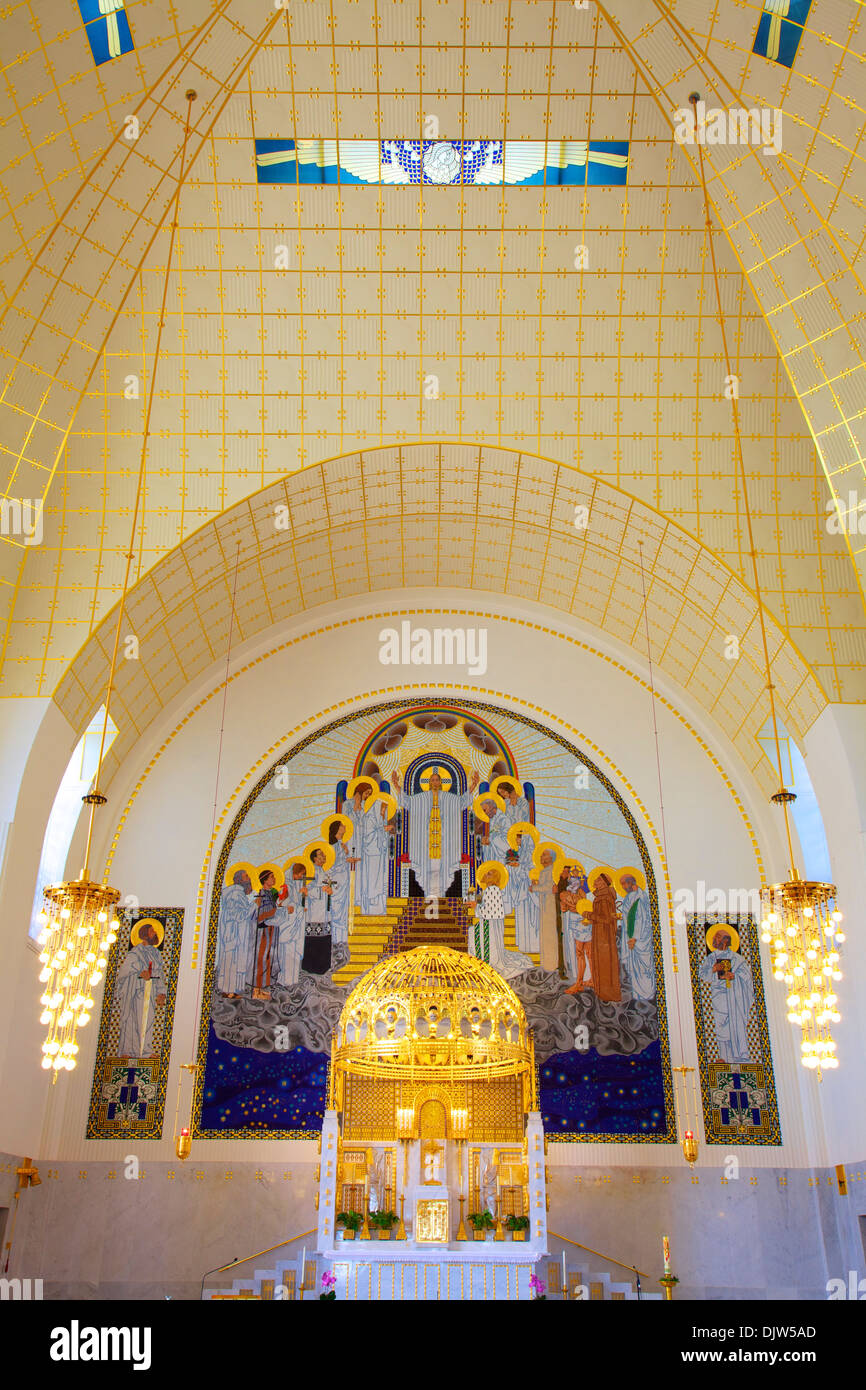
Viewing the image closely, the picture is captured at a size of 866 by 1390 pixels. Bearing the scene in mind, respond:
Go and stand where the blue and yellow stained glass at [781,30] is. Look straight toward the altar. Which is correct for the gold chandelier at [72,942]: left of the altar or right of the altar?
left

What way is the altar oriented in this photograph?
toward the camera

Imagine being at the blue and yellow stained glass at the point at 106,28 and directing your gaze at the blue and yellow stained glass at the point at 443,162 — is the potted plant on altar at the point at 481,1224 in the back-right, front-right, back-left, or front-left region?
front-left

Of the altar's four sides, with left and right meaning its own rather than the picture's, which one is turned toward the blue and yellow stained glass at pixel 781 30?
front

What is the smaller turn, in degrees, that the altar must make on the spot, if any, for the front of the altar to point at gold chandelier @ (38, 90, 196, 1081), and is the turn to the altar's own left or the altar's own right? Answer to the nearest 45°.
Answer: approximately 45° to the altar's own right

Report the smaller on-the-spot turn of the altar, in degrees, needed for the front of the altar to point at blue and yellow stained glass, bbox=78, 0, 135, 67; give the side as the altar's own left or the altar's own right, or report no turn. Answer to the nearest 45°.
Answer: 0° — it already faces it

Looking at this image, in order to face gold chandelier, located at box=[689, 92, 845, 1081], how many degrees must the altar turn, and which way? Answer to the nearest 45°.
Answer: approximately 45° to its left

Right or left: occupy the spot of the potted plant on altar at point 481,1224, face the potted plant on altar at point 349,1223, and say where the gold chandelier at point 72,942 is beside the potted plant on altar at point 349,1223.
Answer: left

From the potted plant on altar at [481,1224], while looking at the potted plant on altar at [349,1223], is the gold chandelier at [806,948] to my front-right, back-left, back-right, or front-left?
back-left
